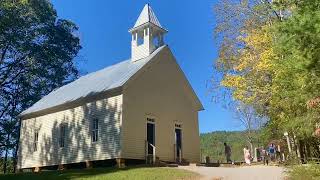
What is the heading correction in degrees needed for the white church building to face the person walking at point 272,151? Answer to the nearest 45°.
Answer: approximately 45° to its left

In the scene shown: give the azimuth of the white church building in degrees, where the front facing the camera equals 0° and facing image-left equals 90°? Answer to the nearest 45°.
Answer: approximately 315°

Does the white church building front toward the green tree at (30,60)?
no
